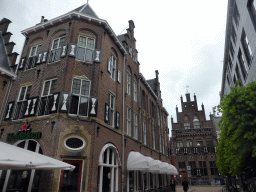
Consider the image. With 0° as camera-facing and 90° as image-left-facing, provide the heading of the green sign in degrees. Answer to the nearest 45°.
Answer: approximately 45°

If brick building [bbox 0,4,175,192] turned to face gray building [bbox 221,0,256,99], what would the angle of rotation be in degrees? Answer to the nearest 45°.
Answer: approximately 90° to its left

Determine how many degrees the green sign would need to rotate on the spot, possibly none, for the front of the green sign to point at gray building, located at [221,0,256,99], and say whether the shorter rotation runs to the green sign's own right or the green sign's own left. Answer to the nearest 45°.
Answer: approximately 135° to the green sign's own left

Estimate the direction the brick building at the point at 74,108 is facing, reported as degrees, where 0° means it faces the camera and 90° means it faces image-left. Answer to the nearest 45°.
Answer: approximately 0°

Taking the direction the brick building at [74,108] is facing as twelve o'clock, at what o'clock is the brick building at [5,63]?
the brick building at [5,63] is roughly at 4 o'clock from the brick building at [74,108].
